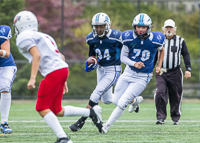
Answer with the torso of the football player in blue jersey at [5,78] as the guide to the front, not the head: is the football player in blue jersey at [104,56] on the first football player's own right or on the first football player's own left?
on the first football player's own left

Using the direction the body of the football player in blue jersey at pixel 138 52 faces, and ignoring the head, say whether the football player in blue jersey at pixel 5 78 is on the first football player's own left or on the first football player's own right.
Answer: on the first football player's own right

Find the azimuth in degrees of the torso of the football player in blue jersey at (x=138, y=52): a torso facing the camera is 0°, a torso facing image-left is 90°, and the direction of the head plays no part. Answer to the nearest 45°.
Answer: approximately 0°
